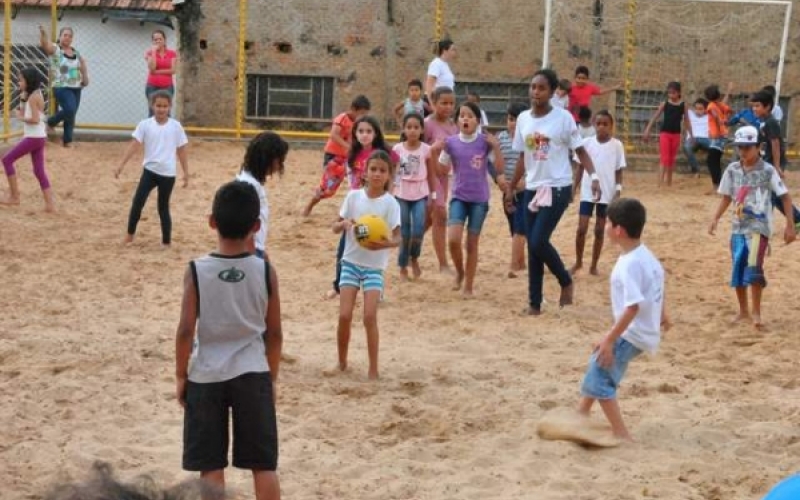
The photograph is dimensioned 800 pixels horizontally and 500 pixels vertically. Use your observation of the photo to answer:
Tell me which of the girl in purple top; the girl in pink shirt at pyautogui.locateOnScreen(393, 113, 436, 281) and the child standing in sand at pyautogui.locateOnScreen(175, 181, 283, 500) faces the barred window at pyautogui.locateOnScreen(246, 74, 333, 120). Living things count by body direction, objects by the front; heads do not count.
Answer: the child standing in sand

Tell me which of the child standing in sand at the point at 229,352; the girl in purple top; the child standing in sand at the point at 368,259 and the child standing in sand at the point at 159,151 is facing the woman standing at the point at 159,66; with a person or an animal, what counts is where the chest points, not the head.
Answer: the child standing in sand at the point at 229,352

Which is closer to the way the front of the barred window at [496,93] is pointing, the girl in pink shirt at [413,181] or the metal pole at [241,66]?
the girl in pink shirt

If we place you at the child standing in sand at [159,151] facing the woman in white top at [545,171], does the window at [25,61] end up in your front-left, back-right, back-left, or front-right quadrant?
back-left

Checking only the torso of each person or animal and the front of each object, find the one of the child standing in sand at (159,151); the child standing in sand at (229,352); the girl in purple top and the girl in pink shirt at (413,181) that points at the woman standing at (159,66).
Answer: the child standing in sand at (229,352)

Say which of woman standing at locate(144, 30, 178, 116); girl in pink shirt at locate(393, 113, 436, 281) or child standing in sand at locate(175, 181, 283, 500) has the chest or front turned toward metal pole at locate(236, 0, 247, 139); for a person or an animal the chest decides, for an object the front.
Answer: the child standing in sand

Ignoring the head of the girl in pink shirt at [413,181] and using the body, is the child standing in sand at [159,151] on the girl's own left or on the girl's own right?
on the girl's own right

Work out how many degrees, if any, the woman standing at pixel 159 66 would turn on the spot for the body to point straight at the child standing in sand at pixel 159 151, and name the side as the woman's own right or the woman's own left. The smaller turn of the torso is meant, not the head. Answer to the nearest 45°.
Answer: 0° — they already face them

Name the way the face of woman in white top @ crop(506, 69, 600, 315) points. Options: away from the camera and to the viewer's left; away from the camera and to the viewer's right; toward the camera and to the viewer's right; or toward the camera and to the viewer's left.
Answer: toward the camera and to the viewer's left

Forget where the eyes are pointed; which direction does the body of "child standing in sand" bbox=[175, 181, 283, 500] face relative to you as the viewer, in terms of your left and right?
facing away from the viewer

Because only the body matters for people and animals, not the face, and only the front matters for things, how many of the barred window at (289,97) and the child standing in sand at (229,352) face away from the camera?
1

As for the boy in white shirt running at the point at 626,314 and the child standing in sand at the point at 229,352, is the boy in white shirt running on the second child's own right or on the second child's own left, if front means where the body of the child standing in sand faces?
on the second child's own right

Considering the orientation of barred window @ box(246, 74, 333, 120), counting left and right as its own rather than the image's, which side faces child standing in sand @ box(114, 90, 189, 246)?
front

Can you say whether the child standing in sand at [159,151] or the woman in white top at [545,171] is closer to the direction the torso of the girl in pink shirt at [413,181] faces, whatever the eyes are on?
the woman in white top
